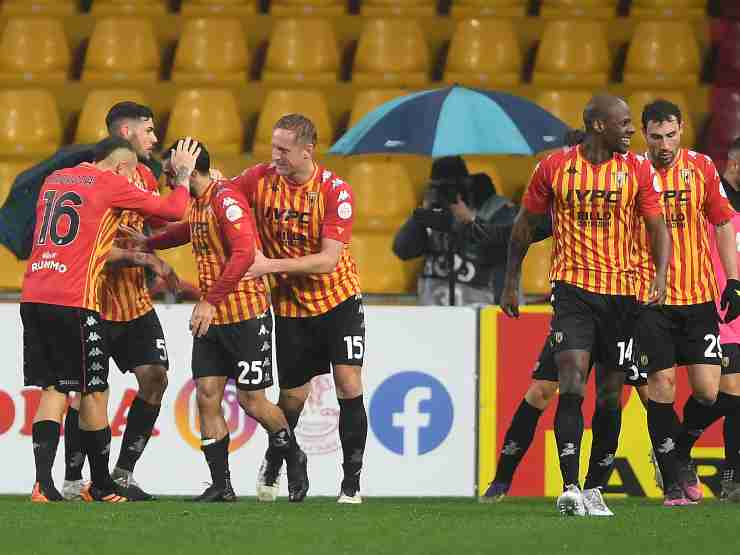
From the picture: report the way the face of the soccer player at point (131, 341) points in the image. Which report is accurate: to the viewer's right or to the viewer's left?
to the viewer's right

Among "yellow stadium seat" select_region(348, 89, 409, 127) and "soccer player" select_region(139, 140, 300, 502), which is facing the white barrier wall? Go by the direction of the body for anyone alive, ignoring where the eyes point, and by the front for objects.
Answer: the yellow stadium seat

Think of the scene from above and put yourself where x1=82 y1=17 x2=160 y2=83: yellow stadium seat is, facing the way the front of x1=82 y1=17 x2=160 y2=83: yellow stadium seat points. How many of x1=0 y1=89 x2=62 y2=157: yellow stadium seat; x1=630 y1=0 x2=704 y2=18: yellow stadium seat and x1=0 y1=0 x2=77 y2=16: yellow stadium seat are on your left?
1

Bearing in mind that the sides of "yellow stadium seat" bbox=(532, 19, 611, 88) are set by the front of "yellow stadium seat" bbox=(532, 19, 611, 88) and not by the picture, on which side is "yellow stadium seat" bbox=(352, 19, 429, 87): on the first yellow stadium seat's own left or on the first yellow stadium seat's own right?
on the first yellow stadium seat's own right

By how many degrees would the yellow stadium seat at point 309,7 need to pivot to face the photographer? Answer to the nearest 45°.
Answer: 0° — it already faces them

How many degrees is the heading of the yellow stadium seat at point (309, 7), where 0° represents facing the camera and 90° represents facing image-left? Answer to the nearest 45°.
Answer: approximately 0°
